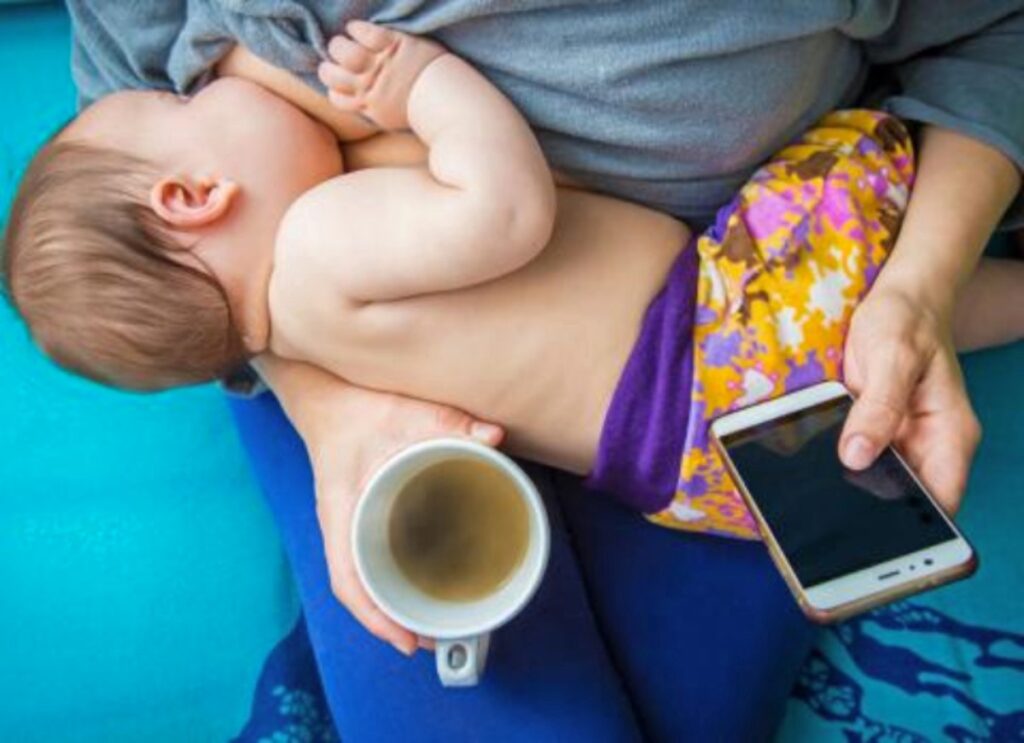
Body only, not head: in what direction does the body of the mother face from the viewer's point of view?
toward the camera
